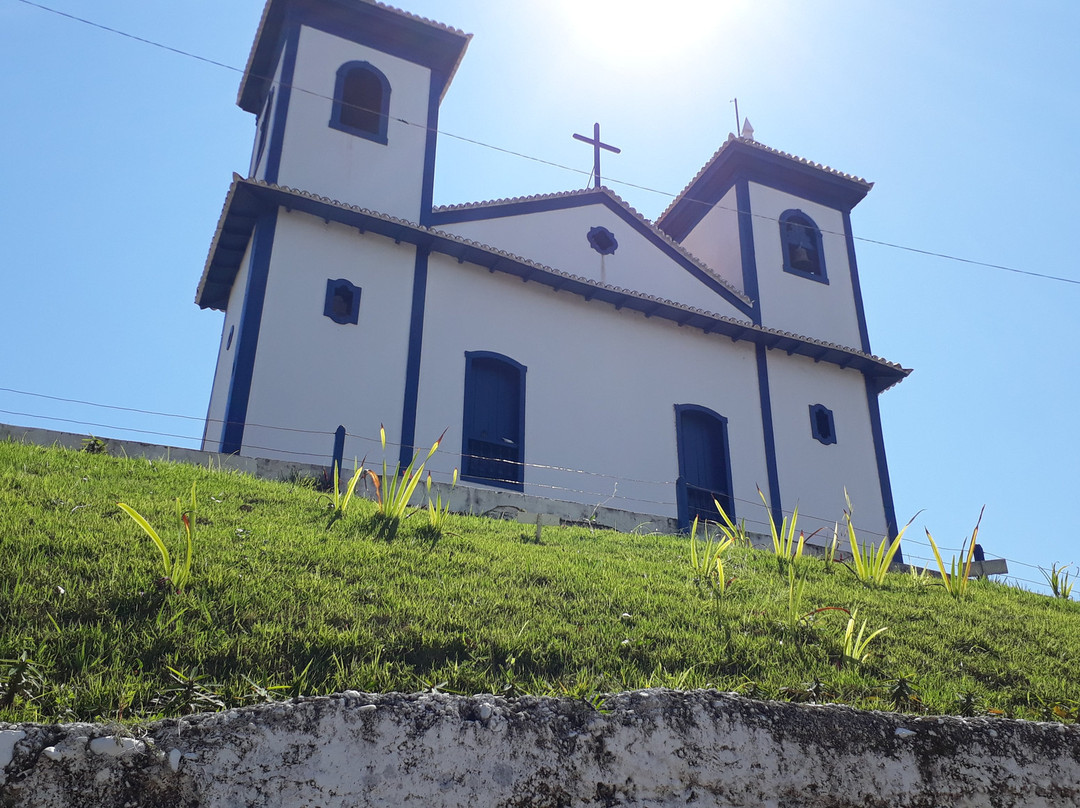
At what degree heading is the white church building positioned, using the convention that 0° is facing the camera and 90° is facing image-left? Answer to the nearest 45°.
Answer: approximately 315°
